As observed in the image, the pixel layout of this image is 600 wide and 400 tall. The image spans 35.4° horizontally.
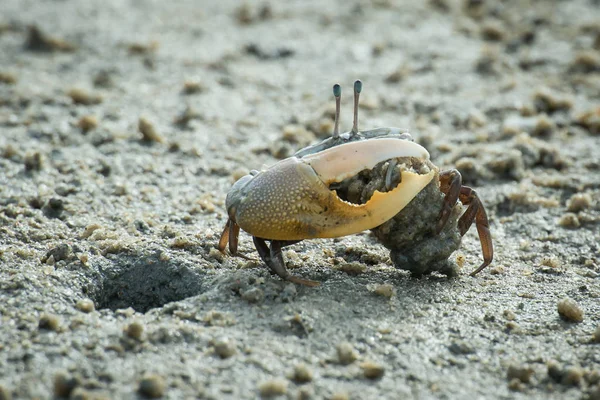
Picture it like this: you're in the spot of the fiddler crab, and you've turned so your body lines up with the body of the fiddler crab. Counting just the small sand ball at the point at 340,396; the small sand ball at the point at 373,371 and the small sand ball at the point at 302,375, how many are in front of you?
3

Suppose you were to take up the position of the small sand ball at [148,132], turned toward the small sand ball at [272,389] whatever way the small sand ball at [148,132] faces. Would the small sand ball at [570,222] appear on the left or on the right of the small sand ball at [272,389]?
left

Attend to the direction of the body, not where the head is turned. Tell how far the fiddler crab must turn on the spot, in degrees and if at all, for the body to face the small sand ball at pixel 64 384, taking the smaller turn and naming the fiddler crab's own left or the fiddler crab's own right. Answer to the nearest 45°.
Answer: approximately 45° to the fiddler crab's own right

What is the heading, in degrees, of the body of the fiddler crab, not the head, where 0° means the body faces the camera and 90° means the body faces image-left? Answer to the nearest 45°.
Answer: approximately 0°

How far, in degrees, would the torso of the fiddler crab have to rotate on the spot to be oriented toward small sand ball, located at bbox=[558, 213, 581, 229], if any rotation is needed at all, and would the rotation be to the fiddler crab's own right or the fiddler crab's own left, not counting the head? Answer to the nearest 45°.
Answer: approximately 135° to the fiddler crab's own left

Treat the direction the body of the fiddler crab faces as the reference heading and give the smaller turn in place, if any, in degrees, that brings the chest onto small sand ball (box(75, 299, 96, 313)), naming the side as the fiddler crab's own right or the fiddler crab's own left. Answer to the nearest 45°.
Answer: approximately 90° to the fiddler crab's own right

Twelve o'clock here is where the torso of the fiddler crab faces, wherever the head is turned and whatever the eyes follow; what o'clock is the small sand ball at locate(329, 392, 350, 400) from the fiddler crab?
The small sand ball is roughly at 12 o'clock from the fiddler crab.

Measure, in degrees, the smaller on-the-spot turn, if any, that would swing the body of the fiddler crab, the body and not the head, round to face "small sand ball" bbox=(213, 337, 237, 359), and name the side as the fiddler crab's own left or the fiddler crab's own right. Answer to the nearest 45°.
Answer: approximately 45° to the fiddler crab's own right

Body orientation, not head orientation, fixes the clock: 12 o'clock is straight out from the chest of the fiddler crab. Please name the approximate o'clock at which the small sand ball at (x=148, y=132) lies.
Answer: The small sand ball is roughly at 5 o'clock from the fiddler crab.
